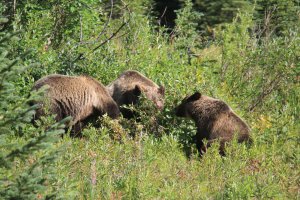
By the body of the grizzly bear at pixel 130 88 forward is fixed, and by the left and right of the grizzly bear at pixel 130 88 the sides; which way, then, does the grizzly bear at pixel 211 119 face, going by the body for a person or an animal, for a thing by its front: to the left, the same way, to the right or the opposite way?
the opposite way

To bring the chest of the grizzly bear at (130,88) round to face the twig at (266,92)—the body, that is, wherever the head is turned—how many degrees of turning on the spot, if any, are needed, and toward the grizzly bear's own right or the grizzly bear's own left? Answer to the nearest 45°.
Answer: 0° — it already faces it

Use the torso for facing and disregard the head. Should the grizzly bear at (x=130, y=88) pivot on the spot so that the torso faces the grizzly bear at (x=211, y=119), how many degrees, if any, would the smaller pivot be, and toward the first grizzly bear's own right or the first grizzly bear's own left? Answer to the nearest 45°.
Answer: approximately 45° to the first grizzly bear's own right

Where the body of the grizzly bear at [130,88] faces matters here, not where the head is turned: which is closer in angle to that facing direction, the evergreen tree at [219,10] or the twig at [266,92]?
the twig

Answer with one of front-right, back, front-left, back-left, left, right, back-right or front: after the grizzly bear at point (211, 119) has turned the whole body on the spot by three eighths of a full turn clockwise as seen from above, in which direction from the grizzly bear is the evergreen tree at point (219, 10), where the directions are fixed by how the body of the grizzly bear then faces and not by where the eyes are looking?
front-left

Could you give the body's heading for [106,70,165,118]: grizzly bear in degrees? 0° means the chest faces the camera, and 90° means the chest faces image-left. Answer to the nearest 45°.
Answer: approximately 270°

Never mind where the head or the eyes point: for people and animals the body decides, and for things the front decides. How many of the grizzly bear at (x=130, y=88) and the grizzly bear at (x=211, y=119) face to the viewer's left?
1

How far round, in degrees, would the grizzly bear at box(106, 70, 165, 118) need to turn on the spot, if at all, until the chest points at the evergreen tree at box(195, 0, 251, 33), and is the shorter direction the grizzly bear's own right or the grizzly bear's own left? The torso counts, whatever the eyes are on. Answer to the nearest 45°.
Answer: approximately 90° to the grizzly bear's own left

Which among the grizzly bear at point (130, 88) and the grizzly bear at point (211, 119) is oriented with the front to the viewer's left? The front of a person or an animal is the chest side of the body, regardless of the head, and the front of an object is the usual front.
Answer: the grizzly bear at point (211, 119)

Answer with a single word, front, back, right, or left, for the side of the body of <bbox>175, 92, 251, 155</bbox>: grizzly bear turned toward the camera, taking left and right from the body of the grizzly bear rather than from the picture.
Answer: left
